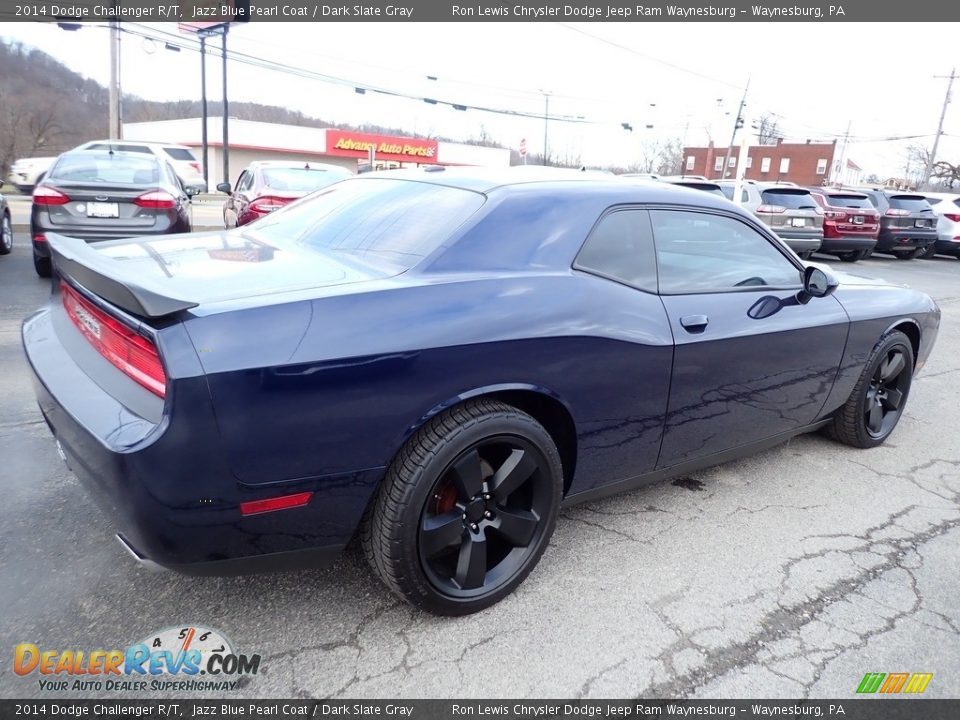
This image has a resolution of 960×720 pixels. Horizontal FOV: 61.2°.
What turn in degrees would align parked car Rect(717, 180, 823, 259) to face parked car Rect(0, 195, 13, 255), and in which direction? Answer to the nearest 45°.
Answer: approximately 90° to its left

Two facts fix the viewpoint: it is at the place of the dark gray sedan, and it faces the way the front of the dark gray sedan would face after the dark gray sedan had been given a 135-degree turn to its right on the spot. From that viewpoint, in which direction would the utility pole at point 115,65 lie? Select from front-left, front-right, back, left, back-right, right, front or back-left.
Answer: back-left

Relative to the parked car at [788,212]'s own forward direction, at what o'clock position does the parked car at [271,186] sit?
the parked car at [271,186] is roughly at 9 o'clock from the parked car at [788,212].

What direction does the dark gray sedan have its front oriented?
away from the camera

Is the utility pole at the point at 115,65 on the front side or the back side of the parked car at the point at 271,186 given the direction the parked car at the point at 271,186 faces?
on the front side

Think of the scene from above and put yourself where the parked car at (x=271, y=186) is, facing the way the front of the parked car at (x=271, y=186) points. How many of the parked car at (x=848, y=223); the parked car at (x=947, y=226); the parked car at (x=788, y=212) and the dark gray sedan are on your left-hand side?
1

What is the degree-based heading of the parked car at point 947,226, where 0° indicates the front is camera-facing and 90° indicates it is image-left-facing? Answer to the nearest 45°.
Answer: approximately 135°

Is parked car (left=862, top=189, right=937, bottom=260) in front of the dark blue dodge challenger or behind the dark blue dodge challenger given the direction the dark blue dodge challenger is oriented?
in front

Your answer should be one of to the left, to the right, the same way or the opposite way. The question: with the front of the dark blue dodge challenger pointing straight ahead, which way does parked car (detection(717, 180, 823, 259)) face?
to the left

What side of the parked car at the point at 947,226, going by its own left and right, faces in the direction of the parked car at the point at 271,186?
left

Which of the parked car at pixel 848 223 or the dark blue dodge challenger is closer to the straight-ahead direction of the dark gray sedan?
the parked car

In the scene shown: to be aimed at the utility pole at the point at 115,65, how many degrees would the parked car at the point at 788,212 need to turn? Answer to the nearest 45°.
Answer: approximately 45° to its left

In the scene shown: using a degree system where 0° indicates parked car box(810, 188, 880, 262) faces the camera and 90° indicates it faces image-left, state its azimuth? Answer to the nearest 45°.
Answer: approximately 135°

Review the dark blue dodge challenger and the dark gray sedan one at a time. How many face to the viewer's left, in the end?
0

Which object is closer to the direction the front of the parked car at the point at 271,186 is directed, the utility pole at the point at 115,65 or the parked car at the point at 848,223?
the utility pole

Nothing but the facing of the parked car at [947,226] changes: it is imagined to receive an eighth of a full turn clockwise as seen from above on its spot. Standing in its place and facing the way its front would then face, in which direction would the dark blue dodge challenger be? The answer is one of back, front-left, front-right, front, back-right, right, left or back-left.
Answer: back

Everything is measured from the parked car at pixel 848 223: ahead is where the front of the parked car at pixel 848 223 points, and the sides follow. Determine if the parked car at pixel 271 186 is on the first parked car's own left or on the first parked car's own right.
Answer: on the first parked car's own left

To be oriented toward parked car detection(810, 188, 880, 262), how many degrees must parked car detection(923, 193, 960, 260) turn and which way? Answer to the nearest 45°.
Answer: approximately 135° to its left

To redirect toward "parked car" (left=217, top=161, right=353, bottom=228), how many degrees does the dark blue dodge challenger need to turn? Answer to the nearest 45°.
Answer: approximately 45° to its left

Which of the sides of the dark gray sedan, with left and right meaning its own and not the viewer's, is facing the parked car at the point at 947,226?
right

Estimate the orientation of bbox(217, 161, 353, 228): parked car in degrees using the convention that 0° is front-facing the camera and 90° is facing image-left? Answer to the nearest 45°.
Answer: approximately 135°

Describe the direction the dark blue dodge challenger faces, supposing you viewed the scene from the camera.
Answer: facing away from the viewer and to the right of the viewer
